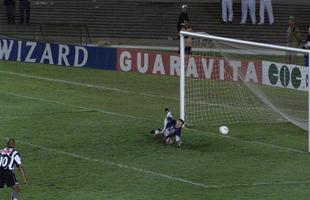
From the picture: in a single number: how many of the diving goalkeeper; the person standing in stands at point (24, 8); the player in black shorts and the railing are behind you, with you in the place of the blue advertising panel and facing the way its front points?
2

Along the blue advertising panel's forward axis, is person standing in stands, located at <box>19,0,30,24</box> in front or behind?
behind

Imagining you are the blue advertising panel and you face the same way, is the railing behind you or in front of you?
behind

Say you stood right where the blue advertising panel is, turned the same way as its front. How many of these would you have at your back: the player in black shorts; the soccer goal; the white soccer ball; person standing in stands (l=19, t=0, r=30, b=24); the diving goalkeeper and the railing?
2

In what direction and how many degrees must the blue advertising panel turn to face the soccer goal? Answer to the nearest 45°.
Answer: approximately 45° to its left

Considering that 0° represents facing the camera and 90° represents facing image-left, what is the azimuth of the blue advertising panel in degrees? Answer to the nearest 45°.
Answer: approximately 0°

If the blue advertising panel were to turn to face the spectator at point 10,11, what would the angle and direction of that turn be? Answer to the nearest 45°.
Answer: approximately 180°

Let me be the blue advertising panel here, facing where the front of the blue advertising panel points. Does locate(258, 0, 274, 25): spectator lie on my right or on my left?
on my left

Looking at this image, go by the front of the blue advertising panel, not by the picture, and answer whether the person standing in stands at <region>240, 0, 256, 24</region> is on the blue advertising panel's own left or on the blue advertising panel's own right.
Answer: on the blue advertising panel's own left
